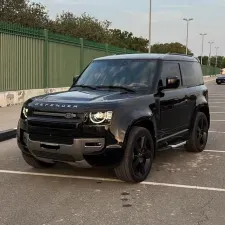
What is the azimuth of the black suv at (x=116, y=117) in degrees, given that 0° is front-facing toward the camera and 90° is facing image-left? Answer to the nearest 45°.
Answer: approximately 45°

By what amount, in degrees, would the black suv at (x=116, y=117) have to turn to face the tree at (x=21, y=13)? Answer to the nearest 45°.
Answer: approximately 135° to its right

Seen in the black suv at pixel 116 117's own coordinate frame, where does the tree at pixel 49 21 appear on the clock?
The tree is roughly at 4 o'clock from the black suv.

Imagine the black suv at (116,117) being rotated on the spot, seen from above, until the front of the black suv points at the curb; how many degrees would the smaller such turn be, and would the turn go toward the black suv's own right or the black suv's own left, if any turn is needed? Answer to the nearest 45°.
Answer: approximately 90° to the black suv's own right

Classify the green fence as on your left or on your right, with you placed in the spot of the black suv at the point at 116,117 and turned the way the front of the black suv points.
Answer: on your right
